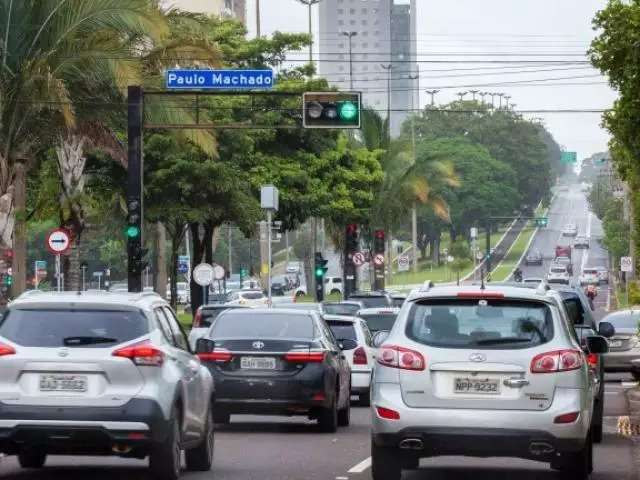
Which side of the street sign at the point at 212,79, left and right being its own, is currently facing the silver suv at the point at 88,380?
front

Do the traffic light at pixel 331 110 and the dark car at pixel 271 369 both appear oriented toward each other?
yes

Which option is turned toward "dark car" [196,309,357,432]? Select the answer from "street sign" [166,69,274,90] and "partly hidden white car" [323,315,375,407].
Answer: the street sign

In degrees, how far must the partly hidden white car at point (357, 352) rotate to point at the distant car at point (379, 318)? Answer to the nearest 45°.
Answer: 0° — it already faces it

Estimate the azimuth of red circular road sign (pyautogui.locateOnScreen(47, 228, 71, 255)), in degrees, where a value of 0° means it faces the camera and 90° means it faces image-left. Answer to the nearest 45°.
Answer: approximately 0°

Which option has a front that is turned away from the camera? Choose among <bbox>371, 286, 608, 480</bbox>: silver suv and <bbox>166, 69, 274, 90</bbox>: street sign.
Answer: the silver suv

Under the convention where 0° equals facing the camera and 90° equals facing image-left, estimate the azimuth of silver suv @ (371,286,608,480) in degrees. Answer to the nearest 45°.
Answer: approximately 180°

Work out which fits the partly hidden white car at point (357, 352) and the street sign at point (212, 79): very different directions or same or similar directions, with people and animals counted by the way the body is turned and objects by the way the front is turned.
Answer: very different directions

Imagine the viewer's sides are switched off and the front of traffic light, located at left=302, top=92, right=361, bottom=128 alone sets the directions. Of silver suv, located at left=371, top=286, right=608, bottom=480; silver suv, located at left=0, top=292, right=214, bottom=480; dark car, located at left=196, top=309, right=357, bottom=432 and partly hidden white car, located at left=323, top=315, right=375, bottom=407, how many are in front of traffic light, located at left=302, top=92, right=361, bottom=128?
4

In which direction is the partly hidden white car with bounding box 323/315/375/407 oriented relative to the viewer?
away from the camera

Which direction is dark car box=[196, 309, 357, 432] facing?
away from the camera

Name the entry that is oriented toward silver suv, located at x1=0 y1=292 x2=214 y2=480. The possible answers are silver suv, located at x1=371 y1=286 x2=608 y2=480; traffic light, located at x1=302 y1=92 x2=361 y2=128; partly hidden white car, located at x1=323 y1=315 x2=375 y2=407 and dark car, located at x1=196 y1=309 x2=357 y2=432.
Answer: the traffic light

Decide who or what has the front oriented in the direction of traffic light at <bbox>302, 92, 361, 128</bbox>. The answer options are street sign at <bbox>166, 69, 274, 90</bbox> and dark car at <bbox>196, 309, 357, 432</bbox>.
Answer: the dark car

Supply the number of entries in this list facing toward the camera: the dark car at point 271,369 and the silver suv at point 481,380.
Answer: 0

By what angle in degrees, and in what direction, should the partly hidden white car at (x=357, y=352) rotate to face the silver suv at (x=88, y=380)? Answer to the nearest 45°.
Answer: approximately 180°
